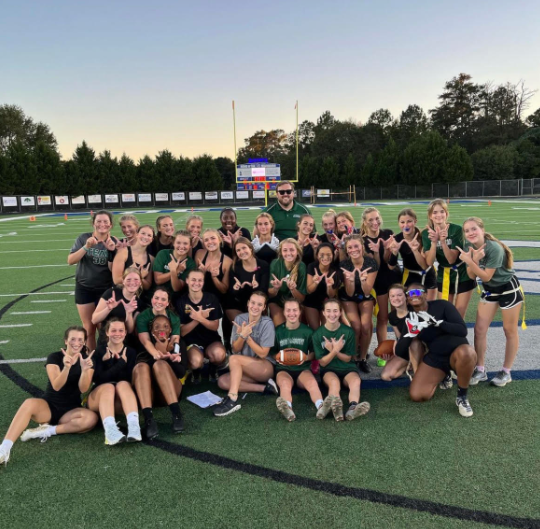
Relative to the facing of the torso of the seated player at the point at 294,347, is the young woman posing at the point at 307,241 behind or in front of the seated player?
behind

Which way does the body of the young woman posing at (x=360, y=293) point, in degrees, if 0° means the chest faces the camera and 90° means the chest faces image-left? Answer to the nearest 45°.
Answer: approximately 0°

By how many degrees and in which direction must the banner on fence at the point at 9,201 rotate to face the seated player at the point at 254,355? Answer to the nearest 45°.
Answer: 0° — it already faces them

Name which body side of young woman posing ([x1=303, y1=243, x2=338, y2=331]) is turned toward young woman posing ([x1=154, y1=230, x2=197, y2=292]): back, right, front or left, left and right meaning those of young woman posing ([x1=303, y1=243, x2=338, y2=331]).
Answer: right

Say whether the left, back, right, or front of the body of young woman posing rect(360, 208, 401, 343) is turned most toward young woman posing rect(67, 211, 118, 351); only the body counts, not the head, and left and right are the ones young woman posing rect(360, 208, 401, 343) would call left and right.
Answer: right
